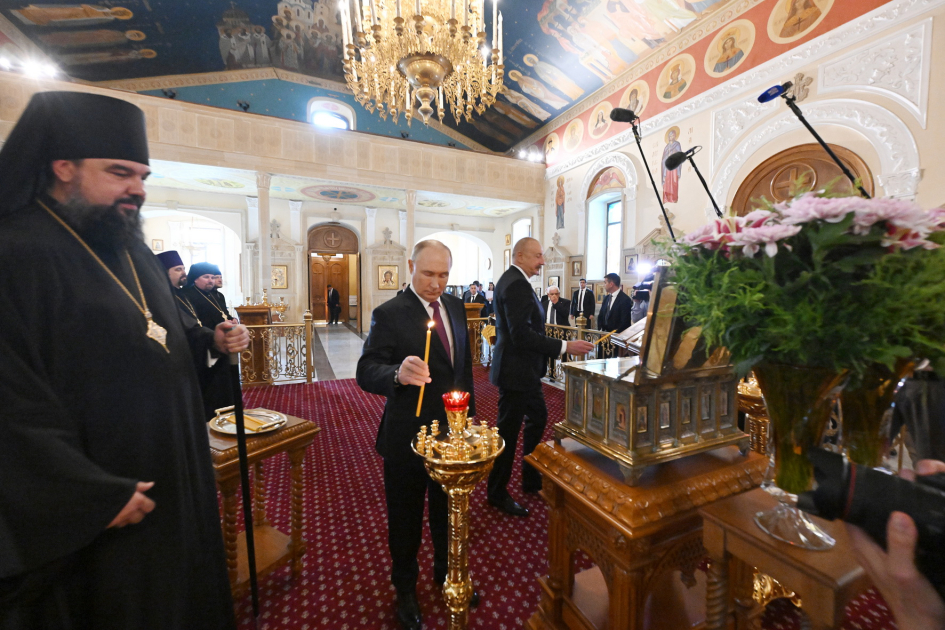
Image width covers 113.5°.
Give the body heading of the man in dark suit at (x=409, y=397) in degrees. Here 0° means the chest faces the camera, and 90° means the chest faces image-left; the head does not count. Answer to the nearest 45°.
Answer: approximately 315°

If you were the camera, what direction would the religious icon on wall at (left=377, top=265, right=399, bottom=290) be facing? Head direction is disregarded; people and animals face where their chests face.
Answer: facing the viewer

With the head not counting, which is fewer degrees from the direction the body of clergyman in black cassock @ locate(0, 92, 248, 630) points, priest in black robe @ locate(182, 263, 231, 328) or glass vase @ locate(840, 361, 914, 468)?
the glass vase

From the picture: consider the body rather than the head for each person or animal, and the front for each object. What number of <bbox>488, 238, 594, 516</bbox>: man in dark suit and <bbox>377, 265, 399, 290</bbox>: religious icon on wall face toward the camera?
1

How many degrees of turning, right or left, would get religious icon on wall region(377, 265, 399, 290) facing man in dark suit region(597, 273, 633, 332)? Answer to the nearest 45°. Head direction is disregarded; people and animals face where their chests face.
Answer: approximately 45° to its left

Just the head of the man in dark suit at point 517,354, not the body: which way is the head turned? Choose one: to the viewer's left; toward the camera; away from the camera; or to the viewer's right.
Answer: to the viewer's right

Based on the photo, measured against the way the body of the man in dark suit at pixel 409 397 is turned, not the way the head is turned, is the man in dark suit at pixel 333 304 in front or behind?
behind

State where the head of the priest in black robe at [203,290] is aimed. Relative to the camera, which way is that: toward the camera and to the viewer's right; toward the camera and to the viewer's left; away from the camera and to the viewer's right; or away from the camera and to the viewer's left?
toward the camera and to the viewer's right

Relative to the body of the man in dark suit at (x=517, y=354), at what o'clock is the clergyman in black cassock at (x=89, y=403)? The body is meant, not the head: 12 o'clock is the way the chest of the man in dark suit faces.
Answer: The clergyman in black cassock is roughly at 4 o'clock from the man in dark suit.

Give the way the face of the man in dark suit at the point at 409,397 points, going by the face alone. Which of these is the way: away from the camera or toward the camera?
toward the camera

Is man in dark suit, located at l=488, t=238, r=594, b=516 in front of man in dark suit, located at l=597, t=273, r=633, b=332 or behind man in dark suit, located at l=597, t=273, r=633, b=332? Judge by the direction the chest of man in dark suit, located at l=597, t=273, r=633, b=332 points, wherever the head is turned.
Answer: in front

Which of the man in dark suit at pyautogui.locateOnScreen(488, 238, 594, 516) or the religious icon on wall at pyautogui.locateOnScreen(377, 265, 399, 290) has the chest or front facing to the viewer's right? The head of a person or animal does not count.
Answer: the man in dark suit

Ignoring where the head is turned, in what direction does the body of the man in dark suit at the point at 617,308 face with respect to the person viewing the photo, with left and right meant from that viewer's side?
facing the viewer and to the left of the viewer

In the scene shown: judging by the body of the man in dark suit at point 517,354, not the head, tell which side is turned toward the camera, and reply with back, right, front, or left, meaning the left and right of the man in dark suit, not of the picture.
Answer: right

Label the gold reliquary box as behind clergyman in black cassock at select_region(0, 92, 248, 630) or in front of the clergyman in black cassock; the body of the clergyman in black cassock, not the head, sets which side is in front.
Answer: in front
